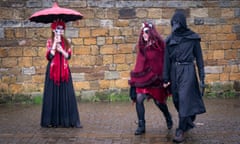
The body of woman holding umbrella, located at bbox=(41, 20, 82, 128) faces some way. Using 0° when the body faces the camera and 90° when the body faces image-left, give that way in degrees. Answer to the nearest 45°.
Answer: approximately 0°
